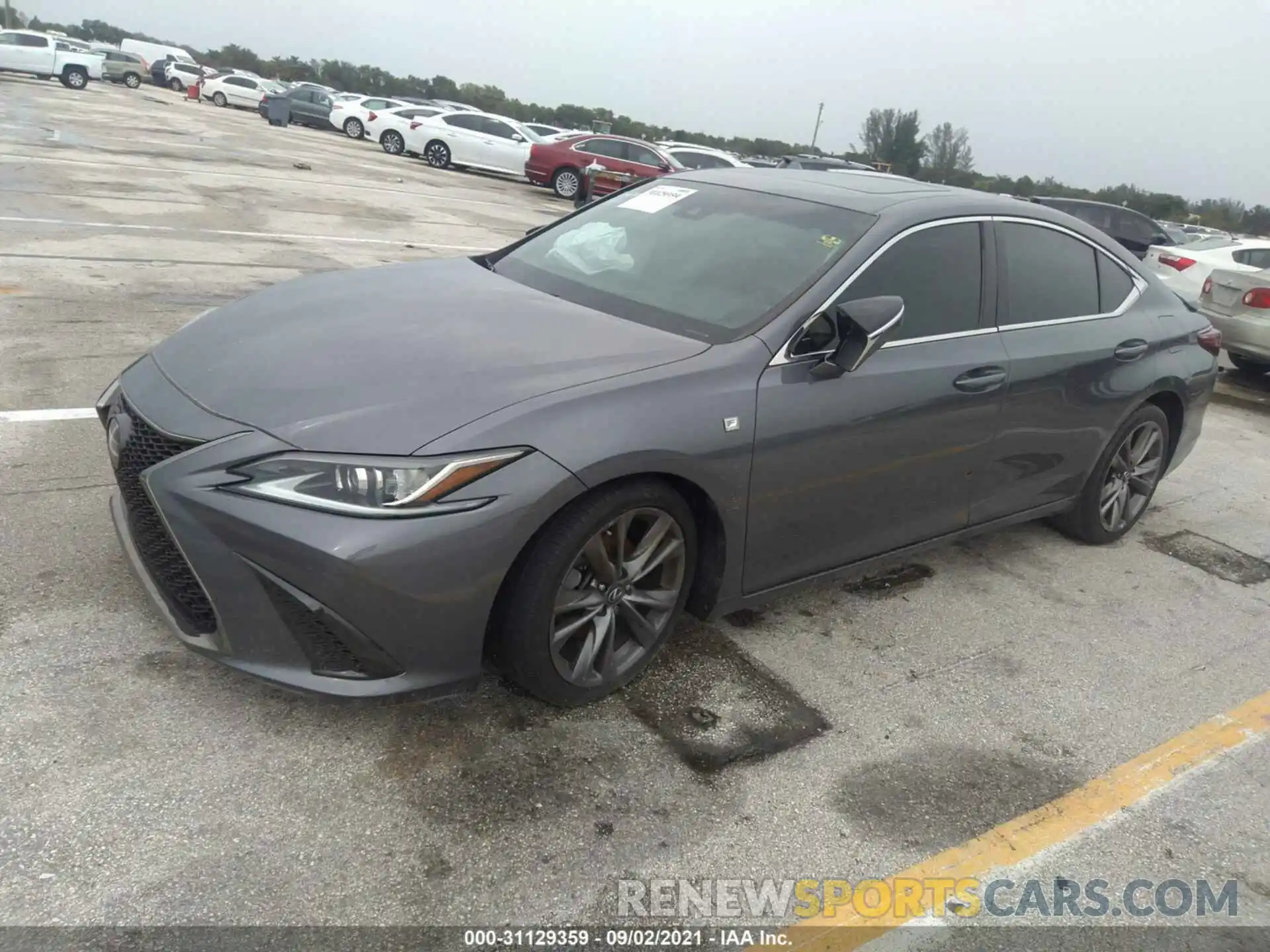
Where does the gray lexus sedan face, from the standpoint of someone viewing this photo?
facing the viewer and to the left of the viewer

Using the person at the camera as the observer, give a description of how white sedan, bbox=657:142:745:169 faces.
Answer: facing to the right of the viewer

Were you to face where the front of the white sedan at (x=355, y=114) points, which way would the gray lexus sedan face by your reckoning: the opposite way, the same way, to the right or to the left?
the opposite way

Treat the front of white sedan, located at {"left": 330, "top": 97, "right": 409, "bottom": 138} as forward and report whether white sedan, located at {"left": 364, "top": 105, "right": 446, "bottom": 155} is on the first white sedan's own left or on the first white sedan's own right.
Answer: on the first white sedan's own right

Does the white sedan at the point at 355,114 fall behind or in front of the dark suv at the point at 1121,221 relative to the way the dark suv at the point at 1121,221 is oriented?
behind

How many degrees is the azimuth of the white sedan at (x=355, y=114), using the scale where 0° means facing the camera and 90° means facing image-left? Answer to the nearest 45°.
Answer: approximately 225°

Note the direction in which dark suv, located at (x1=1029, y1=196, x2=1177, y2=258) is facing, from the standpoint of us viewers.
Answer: facing to the right of the viewer

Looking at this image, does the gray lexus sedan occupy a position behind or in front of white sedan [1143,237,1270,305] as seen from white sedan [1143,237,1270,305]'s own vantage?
behind
